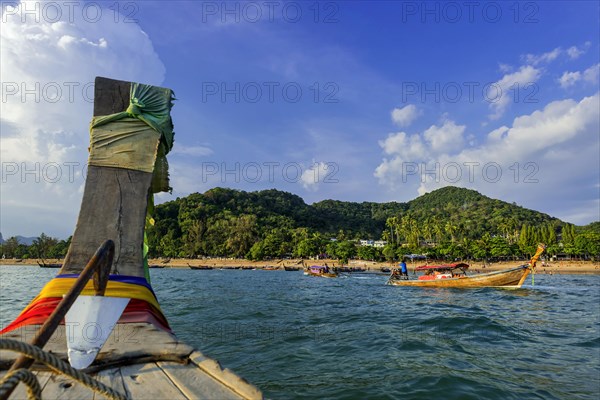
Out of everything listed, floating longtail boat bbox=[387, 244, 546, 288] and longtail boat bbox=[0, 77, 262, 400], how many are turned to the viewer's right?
1

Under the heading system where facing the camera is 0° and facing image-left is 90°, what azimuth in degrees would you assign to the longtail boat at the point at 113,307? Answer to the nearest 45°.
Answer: approximately 180°

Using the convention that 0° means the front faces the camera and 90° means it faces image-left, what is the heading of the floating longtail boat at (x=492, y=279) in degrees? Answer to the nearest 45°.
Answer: approximately 270°

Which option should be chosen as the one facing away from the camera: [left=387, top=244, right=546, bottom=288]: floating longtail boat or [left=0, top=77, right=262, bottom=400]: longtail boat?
the longtail boat

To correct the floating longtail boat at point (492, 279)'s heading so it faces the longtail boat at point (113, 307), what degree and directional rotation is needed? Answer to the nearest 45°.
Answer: approximately 90° to its right

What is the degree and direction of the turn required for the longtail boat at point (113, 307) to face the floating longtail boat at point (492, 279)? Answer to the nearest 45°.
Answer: approximately 45° to its right
